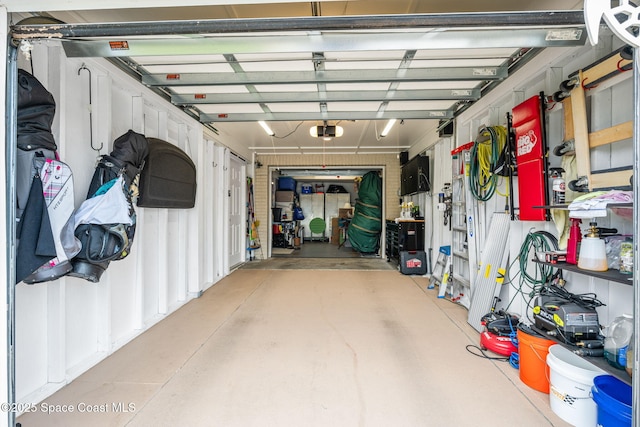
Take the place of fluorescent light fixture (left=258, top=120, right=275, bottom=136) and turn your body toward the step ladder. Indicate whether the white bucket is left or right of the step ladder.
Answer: right

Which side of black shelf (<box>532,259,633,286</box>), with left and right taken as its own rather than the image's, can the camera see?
left

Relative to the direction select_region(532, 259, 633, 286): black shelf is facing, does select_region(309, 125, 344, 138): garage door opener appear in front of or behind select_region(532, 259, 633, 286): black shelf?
in front

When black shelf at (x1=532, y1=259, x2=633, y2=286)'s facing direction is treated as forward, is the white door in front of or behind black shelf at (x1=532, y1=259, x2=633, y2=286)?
in front

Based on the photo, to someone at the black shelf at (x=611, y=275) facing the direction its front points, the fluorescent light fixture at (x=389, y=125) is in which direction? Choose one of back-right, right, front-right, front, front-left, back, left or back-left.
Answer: front-right

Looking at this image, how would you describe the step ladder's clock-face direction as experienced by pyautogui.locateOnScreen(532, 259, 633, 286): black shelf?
The step ladder is roughly at 2 o'clock from the black shelf.
